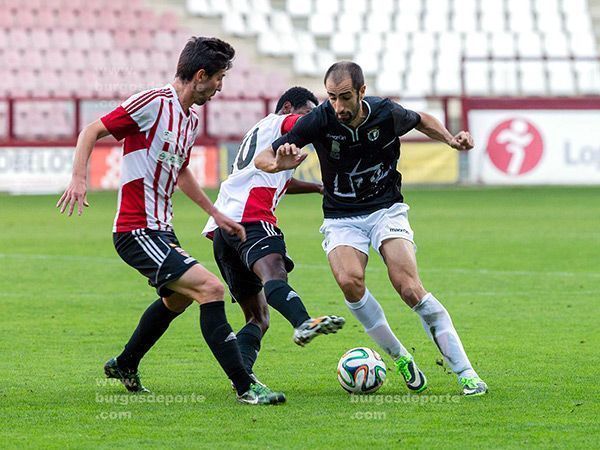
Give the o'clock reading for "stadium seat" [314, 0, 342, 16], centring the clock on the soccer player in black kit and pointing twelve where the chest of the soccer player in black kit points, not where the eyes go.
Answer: The stadium seat is roughly at 6 o'clock from the soccer player in black kit.

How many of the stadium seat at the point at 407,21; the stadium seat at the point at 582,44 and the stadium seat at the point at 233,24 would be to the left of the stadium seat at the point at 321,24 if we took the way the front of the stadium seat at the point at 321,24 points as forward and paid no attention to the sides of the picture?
2

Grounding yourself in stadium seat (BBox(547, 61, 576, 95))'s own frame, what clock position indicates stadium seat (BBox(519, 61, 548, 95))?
stadium seat (BBox(519, 61, 548, 95)) is roughly at 2 o'clock from stadium seat (BBox(547, 61, 576, 95)).

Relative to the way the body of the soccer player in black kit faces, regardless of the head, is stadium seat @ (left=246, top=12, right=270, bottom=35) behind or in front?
behind

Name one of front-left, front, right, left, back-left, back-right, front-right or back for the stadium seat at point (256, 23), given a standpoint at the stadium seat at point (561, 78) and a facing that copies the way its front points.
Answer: right

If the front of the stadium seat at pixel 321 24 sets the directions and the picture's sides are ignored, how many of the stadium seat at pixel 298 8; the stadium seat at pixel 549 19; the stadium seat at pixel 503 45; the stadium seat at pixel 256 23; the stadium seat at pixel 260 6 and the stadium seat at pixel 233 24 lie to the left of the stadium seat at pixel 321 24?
2

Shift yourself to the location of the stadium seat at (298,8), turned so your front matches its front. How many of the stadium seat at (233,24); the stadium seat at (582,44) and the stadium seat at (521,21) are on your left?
2

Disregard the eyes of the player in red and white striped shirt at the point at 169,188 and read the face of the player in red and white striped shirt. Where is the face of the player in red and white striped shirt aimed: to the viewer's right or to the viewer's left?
to the viewer's right

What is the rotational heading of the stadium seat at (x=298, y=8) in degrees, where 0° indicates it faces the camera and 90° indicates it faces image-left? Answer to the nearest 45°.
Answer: approximately 0°
